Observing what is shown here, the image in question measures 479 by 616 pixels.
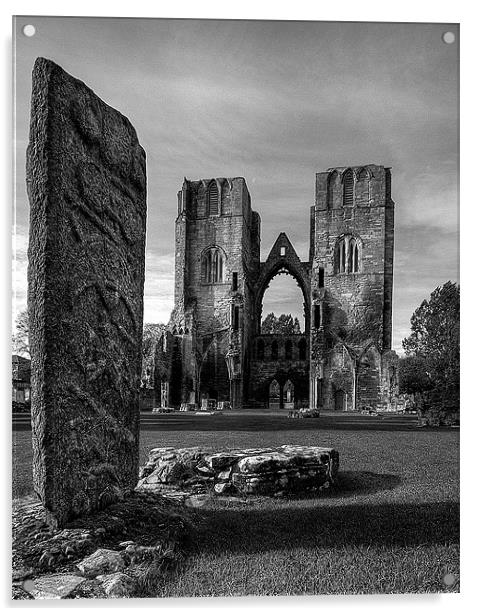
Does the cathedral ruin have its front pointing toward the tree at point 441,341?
no

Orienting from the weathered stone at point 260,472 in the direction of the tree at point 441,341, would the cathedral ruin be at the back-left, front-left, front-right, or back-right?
front-left
